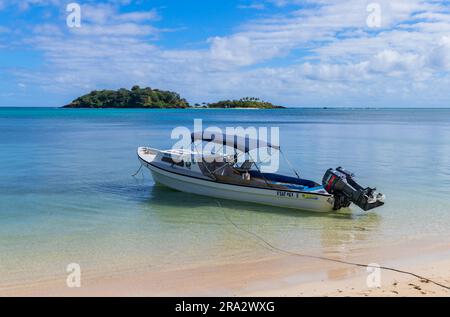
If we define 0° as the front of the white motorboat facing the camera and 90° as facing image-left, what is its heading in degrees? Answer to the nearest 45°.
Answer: approximately 135°
